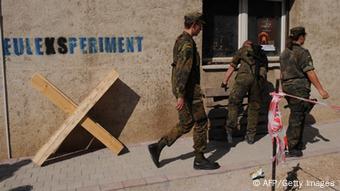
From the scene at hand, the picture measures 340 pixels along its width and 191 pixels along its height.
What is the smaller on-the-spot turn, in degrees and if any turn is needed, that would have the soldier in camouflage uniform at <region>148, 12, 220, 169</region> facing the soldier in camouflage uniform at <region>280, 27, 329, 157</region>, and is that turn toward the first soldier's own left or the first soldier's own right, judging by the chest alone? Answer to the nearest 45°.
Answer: approximately 45° to the first soldier's own left

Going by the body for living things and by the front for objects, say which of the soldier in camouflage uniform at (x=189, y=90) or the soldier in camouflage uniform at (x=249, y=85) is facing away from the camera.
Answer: the soldier in camouflage uniform at (x=249, y=85)

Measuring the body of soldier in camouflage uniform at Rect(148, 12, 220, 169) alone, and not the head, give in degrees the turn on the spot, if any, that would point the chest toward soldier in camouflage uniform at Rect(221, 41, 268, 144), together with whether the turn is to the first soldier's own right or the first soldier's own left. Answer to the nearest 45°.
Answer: approximately 45° to the first soldier's own left

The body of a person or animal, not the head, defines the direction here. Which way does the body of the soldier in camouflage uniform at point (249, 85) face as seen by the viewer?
away from the camera

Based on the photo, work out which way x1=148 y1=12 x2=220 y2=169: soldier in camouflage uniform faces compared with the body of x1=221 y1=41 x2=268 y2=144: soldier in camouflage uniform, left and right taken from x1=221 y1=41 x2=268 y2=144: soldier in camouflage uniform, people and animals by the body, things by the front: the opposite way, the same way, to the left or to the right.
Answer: to the right

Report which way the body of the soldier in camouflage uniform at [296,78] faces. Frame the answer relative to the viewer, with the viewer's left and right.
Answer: facing away from the viewer and to the right of the viewer

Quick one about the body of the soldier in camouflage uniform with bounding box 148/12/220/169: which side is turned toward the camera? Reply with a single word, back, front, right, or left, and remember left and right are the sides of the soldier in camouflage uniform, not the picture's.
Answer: right

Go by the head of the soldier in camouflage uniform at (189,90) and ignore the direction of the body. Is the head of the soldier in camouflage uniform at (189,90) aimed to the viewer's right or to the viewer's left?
to the viewer's right

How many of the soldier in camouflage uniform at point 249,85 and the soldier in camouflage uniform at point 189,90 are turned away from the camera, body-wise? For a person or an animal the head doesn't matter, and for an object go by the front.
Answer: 1
